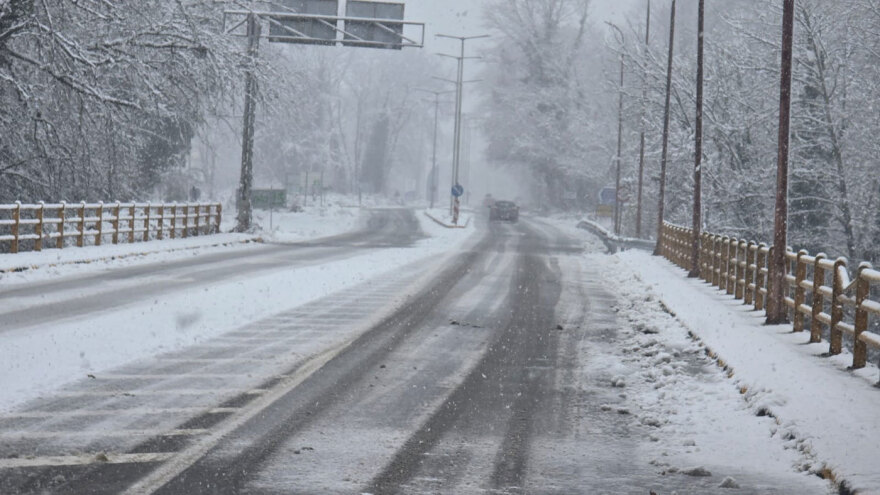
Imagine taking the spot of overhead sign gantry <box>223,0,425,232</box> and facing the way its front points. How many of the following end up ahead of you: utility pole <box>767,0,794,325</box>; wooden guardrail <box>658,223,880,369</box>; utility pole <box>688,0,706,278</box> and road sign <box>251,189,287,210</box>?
1

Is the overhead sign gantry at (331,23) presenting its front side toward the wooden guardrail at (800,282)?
no

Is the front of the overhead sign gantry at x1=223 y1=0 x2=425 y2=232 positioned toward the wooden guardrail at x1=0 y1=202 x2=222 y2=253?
no

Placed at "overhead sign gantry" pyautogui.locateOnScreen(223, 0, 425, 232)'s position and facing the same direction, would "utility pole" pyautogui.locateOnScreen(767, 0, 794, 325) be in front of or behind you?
behind

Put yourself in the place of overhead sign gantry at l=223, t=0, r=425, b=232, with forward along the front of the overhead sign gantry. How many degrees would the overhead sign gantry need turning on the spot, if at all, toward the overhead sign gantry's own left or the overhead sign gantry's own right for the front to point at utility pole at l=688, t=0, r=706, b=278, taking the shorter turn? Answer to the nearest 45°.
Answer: approximately 135° to the overhead sign gantry's own right

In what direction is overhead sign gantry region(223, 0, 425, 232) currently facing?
away from the camera

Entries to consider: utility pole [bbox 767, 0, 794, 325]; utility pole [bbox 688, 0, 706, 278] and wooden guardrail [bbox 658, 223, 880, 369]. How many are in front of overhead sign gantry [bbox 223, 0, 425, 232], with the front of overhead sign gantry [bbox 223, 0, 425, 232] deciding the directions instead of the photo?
0
